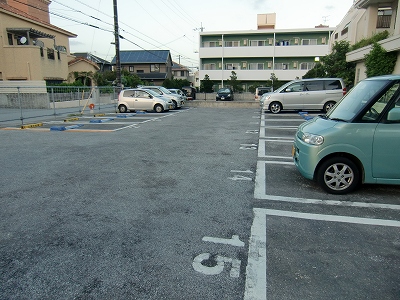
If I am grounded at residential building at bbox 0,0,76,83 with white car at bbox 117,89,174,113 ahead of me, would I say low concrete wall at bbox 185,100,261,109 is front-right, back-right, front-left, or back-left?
front-left

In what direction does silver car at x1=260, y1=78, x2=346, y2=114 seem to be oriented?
to the viewer's left

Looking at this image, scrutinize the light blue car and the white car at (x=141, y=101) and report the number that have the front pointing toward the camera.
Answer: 0

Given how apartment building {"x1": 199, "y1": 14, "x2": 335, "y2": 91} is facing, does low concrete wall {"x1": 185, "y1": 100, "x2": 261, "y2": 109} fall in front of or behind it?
in front

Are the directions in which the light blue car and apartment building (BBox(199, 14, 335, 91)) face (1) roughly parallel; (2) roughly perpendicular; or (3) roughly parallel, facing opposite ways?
roughly perpendicular

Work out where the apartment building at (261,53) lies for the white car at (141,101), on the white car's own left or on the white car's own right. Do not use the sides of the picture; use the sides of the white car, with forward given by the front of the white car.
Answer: on the white car's own left

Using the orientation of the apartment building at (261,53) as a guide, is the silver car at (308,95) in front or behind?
in front

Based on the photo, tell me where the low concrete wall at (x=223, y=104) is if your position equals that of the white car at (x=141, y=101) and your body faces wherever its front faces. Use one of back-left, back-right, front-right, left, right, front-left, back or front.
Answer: front-left

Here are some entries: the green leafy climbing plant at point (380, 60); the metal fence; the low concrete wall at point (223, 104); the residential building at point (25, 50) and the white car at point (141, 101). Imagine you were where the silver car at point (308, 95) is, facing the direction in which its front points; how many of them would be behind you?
1

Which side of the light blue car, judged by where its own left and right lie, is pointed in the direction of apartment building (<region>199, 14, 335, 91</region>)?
right

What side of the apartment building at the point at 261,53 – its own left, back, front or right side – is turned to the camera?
front

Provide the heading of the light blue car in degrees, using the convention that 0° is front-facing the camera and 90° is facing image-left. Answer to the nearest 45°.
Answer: approximately 90°

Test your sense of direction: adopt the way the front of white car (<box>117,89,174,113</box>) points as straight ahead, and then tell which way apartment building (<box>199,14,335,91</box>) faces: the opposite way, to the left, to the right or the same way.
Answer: to the right

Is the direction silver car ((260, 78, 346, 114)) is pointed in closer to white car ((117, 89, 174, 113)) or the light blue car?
the white car

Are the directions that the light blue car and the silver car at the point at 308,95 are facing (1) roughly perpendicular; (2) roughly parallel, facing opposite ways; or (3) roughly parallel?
roughly parallel

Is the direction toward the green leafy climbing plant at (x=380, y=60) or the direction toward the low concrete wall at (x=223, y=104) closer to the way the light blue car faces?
the low concrete wall

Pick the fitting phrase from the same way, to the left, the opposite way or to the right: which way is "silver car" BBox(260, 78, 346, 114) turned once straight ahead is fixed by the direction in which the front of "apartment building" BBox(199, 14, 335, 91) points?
to the right

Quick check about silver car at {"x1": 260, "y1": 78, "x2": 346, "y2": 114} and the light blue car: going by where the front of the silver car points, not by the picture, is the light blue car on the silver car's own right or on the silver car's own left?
on the silver car's own left

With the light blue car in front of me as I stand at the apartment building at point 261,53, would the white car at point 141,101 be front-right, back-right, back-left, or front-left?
front-right

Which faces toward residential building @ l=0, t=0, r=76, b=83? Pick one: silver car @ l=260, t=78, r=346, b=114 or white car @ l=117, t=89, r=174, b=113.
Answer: the silver car

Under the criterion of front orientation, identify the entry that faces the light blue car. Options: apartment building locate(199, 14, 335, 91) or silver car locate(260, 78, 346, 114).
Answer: the apartment building
